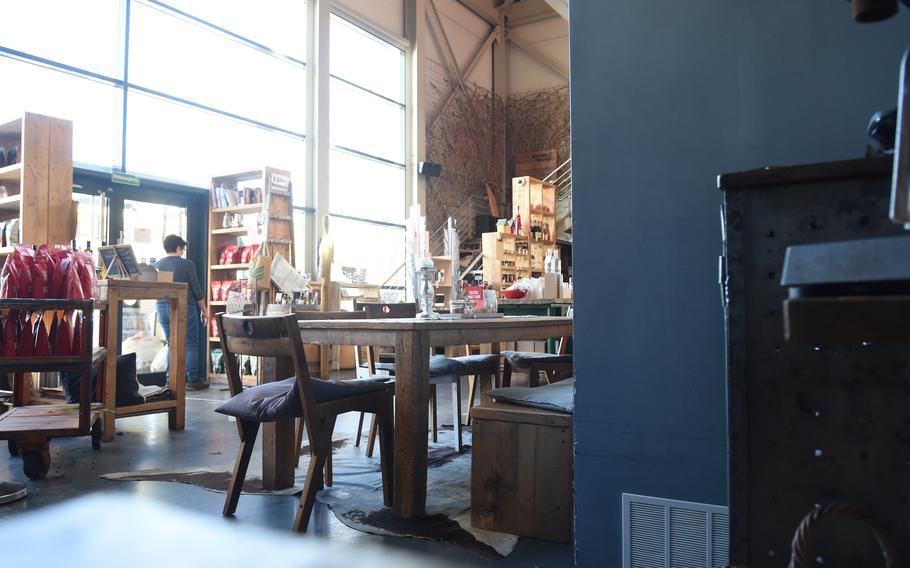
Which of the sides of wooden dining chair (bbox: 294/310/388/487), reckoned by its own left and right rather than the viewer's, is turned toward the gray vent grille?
front

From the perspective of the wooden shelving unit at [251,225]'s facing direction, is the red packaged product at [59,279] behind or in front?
in front

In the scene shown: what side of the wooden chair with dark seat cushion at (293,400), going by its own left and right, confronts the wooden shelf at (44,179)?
left

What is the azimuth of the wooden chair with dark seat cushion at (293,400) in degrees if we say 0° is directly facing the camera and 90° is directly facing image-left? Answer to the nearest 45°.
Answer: approximately 225°

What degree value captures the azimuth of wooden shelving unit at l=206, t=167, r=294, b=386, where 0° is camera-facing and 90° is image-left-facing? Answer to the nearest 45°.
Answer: approximately 45°

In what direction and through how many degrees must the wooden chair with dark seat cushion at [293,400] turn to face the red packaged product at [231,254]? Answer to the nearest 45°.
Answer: approximately 45° to its left

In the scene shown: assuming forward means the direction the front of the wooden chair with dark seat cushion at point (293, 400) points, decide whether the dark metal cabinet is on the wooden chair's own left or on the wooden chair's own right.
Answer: on the wooden chair's own right
